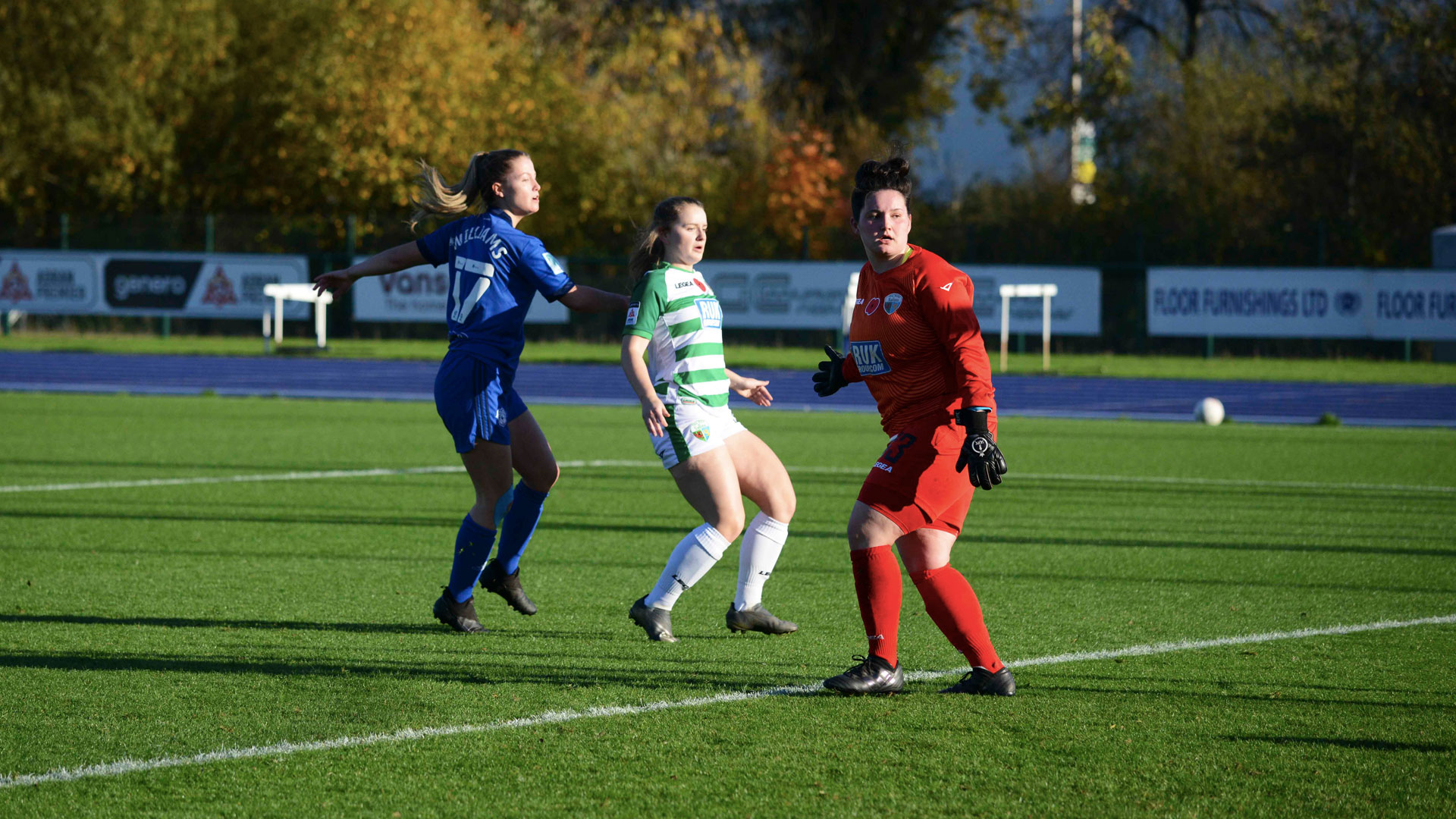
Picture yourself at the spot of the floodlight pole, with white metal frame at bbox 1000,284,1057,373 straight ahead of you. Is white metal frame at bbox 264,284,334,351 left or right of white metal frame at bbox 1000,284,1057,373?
right

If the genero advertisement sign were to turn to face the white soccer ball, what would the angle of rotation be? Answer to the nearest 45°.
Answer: approximately 45° to its left

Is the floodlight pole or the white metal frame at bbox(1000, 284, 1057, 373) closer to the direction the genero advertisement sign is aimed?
the white metal frame

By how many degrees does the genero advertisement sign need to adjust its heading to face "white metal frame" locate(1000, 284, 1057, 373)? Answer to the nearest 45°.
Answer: approximately 45° to its left

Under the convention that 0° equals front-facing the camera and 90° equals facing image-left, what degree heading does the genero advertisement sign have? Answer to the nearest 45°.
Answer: approximately 0°

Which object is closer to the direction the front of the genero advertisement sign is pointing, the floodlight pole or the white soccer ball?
the white soccer ball

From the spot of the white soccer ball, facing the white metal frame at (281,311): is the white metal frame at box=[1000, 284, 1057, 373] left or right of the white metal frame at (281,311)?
right
